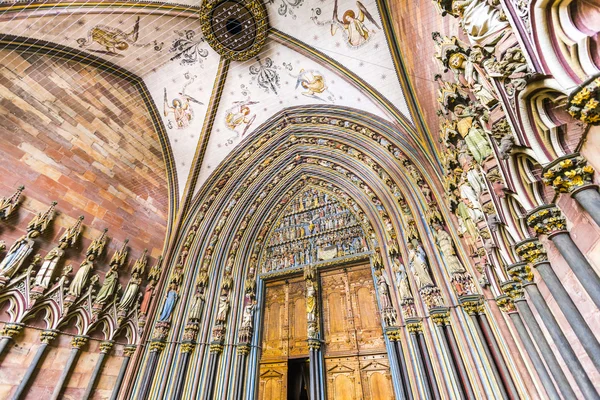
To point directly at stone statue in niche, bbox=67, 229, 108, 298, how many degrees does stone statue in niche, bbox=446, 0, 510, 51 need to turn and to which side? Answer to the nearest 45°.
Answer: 0° — it already faces it

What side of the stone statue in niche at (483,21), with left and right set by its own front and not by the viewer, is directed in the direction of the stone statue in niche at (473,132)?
right

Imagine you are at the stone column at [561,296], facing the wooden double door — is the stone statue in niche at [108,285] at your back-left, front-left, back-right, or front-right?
front-left

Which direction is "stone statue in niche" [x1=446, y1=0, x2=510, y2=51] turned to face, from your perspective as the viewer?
facing the viewer and to the left of the viewer

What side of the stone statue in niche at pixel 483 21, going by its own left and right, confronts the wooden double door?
right

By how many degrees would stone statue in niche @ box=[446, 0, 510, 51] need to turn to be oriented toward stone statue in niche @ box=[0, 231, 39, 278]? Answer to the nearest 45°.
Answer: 0° — it already faces it

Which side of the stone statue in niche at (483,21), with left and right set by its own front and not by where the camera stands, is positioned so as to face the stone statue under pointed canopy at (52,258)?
front

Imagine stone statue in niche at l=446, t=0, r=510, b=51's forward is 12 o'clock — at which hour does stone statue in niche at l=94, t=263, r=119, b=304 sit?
stone statue in niche at l=94, t=263, r=119, b=304 is roughly at 1 o'clock from stone statue in niche at l=446, t=0, r=510, b=51.

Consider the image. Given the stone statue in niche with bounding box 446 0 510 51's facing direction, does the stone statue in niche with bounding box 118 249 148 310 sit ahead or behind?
ahead
